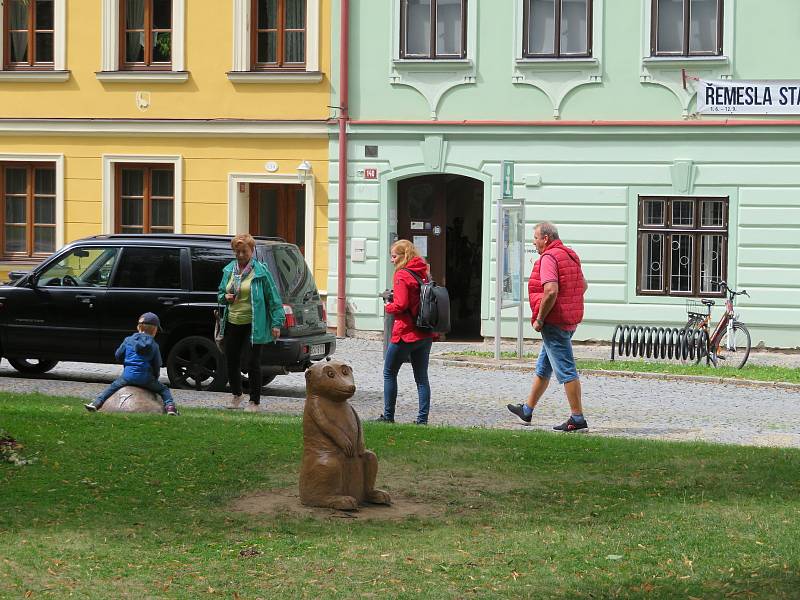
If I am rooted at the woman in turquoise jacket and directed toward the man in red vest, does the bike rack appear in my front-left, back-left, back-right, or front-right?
front-left

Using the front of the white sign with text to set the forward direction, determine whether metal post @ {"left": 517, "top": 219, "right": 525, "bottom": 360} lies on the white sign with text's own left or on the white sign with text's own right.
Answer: on the white sign with text's own right

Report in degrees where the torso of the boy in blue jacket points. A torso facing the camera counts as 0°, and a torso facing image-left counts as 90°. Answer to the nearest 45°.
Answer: approximately 180°

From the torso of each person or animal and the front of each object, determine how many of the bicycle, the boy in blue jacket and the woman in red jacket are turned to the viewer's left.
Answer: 1

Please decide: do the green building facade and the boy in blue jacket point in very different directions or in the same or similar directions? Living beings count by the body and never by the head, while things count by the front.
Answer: very different directions

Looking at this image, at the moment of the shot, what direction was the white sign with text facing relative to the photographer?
facing the viewer

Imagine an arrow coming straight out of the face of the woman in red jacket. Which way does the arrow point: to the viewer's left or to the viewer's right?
to the viewer's left

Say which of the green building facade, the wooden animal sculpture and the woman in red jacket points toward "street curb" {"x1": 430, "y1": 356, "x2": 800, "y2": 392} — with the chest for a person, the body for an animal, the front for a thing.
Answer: the green building facade

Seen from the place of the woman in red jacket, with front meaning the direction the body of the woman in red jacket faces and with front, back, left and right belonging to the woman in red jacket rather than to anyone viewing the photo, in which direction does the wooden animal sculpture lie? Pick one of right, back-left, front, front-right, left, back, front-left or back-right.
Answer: left

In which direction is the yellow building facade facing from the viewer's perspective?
toward the camera

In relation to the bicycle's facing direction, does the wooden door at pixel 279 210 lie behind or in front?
behind

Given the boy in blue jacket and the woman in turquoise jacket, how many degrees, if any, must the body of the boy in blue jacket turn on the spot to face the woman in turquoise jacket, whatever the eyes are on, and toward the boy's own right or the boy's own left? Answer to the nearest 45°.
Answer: approximately 45° to the boy's own right

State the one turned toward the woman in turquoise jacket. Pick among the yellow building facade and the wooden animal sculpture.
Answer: the yellow building facade

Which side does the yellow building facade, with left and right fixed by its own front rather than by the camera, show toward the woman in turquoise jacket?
front

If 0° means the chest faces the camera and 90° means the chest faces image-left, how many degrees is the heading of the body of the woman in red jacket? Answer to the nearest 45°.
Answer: approximately 90°

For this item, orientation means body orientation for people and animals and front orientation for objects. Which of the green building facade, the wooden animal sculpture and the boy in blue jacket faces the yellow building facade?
the boy in blue jacket

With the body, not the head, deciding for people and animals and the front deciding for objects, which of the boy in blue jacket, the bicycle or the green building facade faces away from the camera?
the boy in blue jacket
